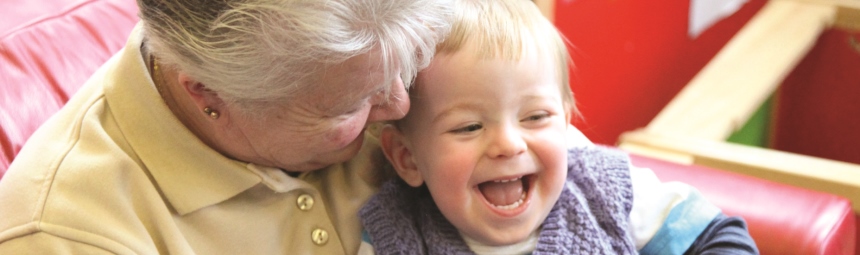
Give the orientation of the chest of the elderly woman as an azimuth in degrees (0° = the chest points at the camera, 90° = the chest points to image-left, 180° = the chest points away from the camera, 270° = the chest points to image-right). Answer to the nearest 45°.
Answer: approximately 315°
